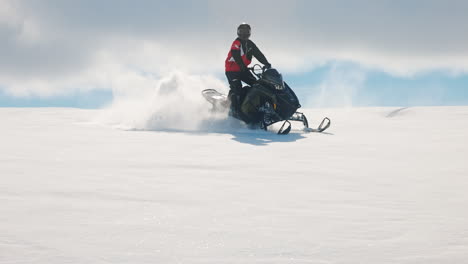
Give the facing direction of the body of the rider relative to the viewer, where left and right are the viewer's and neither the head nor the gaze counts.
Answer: facing the viewer and to the right of the viewer
